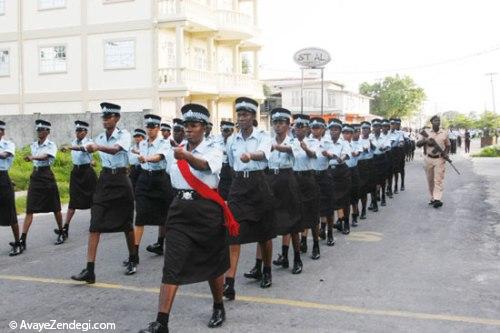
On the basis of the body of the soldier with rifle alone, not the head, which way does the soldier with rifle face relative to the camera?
toward the camera

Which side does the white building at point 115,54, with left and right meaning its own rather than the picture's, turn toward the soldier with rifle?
front

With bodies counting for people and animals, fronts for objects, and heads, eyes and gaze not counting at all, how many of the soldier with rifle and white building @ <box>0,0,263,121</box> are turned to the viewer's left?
0

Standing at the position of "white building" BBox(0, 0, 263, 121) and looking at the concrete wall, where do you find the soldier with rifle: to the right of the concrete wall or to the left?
left

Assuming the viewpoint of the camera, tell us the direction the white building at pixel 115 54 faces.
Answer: facing the viewer and to the right of the viewer

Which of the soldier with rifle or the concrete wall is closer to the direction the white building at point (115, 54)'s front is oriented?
the soldier with rifle
